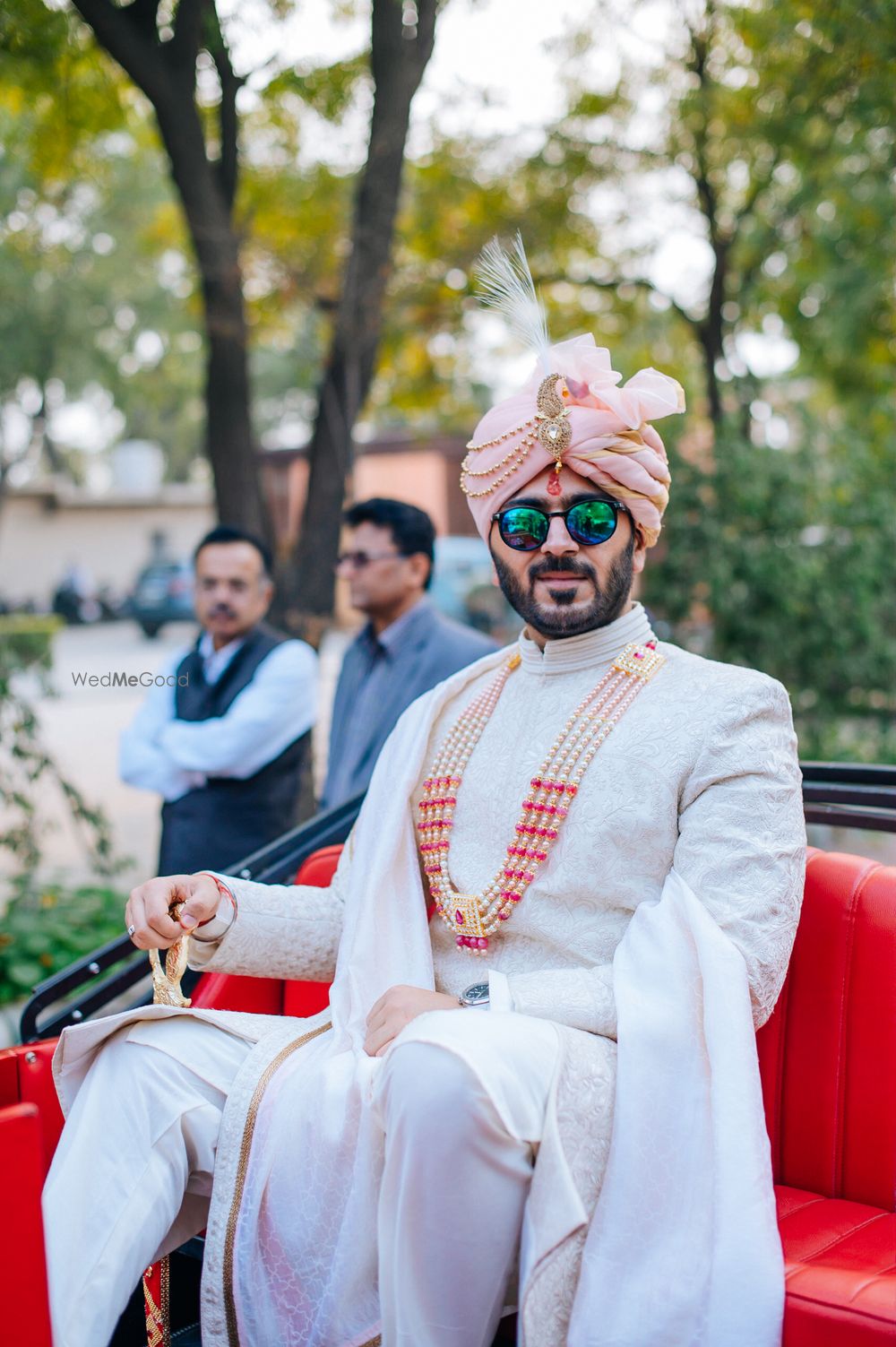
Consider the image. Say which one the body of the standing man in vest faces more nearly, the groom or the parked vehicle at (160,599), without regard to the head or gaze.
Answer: the groom

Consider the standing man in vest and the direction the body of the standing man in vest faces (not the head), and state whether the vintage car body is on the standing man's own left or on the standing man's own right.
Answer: on the standing man's own left

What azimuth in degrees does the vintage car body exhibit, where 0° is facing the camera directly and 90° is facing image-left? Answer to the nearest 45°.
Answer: approximately 45°

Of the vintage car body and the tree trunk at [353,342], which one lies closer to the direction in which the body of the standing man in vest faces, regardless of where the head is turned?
the vintage car body

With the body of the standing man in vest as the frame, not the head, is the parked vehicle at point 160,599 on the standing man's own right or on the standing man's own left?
on the standing man's own right

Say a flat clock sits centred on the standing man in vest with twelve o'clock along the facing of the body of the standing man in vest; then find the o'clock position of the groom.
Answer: The groom is roughly at 10 o'clock from the standing man in vest.

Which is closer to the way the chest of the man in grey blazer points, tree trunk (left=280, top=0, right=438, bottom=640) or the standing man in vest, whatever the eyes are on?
the standing man in vest
